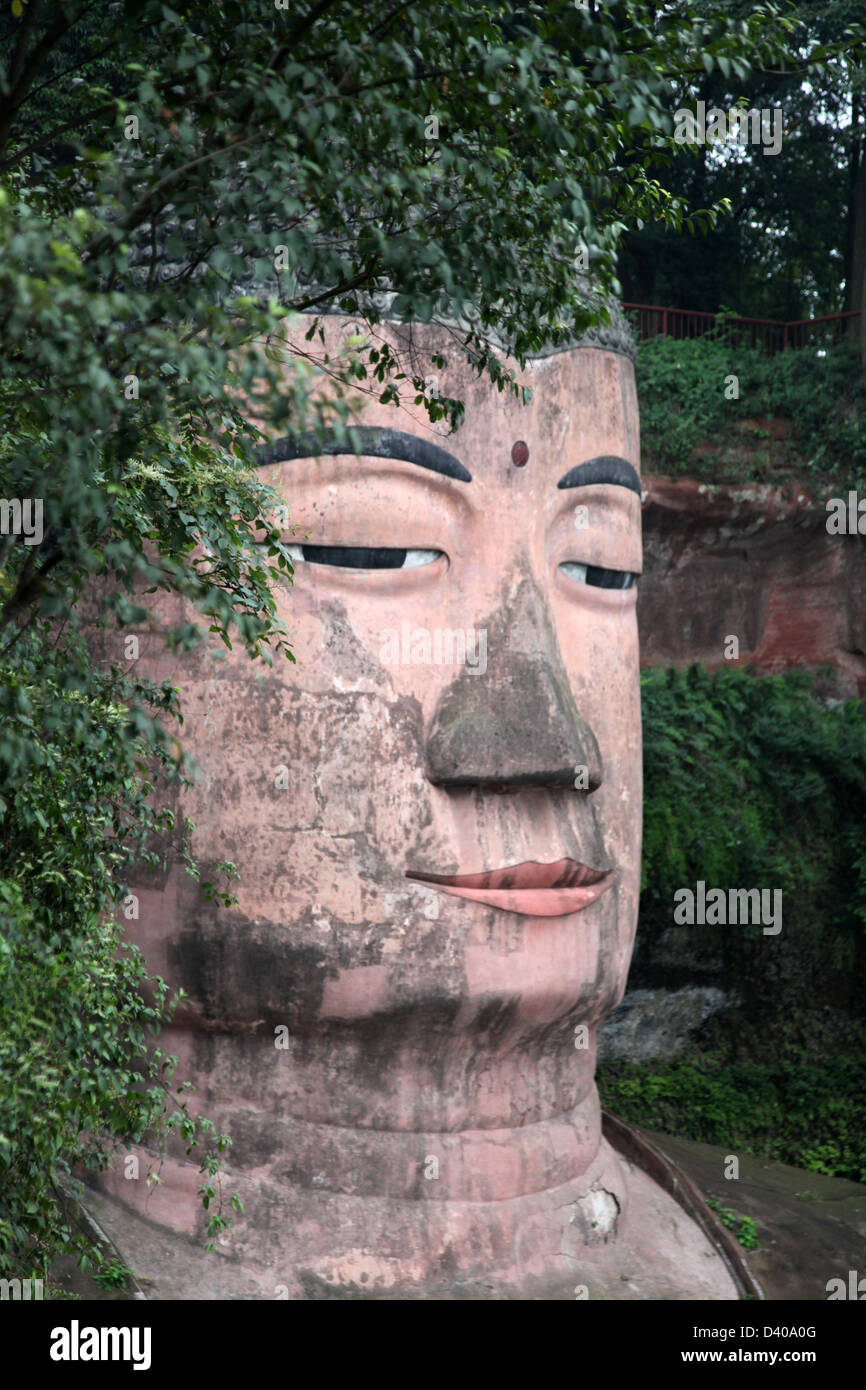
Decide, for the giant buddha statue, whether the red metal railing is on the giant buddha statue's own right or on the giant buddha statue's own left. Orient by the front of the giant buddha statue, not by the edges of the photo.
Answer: on the giant buddha statue's own left

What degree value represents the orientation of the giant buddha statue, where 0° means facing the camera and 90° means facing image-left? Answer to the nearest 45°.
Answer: approximately 315°
